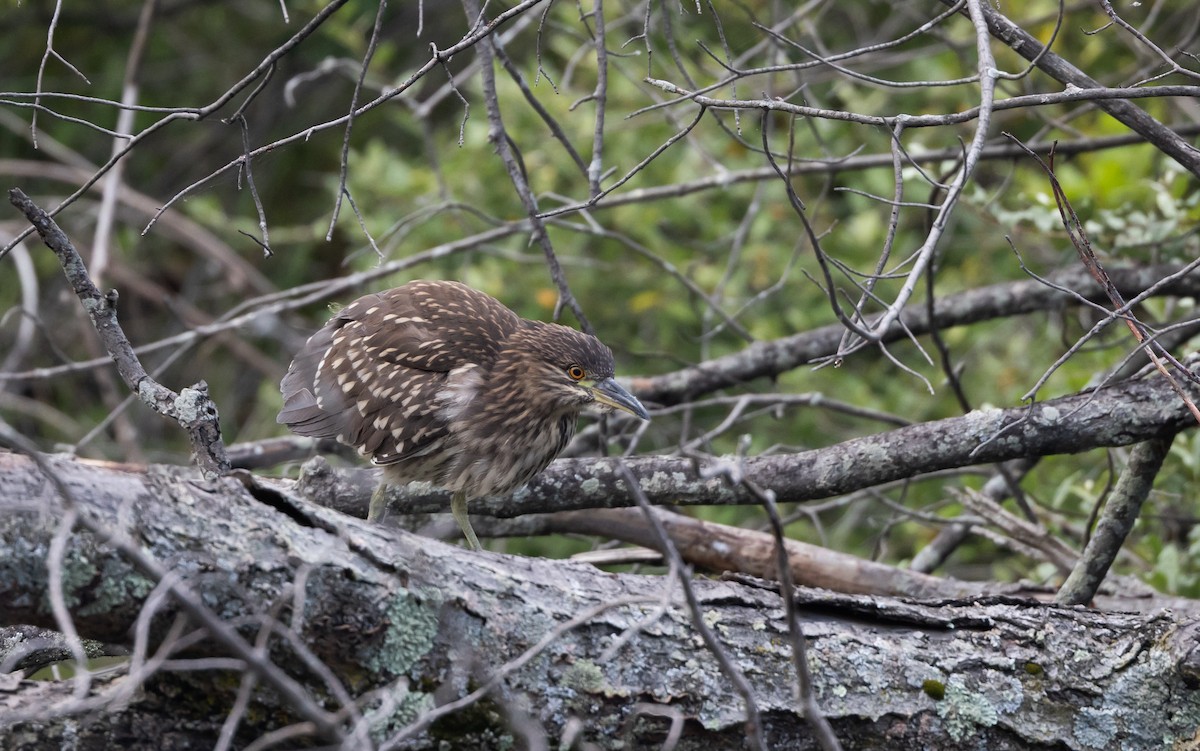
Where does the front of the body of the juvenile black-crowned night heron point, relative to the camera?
to the viewer's right

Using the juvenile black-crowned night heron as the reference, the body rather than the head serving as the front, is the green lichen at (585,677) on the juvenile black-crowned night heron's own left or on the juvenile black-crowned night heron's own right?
on the juvenile black-crowned night heron's own right
